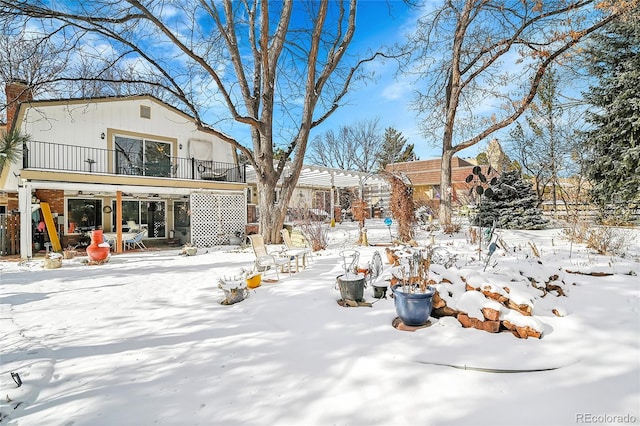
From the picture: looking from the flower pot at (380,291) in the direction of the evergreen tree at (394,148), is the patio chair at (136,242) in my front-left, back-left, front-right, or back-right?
front-left

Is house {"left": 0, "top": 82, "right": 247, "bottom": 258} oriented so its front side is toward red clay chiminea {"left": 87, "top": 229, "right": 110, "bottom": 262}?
yes

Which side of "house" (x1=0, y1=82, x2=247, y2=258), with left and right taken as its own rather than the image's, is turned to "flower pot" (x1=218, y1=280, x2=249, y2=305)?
front

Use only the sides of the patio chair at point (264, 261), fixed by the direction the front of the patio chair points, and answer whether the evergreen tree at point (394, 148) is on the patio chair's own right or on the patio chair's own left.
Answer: on the patio chair's own left

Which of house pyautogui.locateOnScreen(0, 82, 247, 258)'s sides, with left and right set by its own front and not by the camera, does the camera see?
front

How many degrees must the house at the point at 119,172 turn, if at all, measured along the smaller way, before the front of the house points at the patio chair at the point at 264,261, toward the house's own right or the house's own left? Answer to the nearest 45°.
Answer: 0° — it already faces it

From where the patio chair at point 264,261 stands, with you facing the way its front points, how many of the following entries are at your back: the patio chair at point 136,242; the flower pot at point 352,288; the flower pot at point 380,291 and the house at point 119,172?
2

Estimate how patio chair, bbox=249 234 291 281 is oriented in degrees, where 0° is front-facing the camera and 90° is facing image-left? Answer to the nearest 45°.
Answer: approximately 315°

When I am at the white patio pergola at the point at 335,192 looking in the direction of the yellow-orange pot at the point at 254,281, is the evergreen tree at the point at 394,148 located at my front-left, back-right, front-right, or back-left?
back-left

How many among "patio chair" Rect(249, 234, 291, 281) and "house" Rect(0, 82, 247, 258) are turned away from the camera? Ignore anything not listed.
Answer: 0

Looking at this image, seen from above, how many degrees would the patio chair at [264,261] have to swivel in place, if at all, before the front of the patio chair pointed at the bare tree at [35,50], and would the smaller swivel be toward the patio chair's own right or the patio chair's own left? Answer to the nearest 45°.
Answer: approximately 180°

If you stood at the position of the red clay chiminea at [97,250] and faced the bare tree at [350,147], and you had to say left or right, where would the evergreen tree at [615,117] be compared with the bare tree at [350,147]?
right

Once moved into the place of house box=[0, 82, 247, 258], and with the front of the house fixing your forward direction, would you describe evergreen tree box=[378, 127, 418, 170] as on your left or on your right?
on your left

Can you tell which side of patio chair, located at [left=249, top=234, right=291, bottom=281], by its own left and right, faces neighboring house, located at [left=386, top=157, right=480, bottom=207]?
left

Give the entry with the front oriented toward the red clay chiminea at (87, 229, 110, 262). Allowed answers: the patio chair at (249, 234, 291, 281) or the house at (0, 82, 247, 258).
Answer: the house
